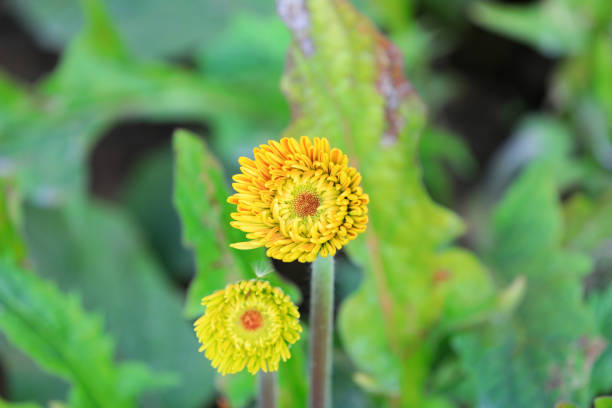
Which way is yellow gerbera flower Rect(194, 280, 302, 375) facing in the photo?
toward the camera

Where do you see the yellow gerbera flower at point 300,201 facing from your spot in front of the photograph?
facing the viewer

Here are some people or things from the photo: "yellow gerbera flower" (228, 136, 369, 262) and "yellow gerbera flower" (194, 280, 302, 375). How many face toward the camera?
2

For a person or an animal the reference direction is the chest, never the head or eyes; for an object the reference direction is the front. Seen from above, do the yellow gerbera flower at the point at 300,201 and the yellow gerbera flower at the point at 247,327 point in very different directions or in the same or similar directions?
same or similar directions
